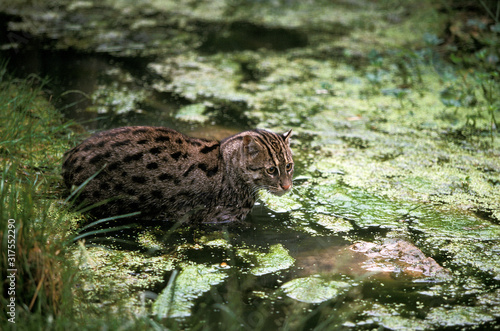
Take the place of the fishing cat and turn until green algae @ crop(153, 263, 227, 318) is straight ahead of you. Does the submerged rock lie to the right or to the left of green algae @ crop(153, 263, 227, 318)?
left

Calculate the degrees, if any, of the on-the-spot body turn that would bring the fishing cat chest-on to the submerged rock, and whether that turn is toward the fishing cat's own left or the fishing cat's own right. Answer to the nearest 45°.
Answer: approximately 45° to the fishing cat's own right

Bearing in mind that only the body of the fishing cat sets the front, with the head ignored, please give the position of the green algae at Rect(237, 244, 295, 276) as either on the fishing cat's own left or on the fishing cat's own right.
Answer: on the fishing cat's own right

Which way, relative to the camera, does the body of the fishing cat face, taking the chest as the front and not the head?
to the viewer's right

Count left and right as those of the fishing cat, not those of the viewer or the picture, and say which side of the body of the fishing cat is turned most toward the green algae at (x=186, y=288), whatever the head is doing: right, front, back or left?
right

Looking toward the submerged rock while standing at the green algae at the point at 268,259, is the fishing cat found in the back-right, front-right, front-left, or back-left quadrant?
back-left
